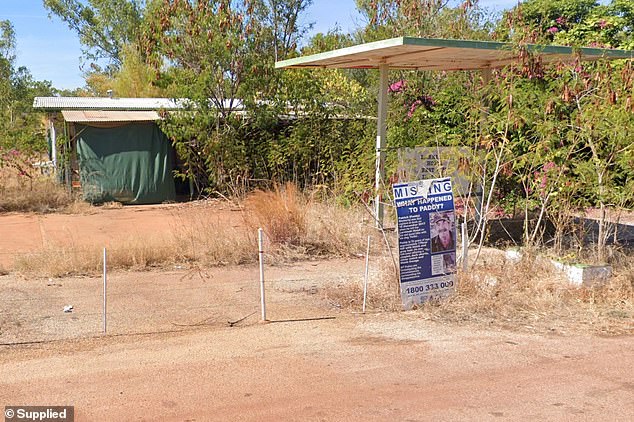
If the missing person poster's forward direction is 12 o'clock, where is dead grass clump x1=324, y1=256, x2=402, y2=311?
The dead grass clump is roughly at 4 o'clock from the missing person poster.

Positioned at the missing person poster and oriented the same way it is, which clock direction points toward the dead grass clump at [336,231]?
The dead grass clump is roughly at 5 o'clock from the missing person poster.

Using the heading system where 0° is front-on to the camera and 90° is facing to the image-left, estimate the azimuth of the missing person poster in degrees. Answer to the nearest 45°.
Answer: approximately 0°

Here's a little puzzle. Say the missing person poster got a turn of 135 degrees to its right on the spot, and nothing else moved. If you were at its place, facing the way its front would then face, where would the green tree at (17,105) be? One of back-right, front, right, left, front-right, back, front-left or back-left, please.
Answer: front

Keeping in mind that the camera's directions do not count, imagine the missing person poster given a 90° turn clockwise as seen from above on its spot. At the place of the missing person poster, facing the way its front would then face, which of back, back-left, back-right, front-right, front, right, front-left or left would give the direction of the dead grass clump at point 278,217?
front-right

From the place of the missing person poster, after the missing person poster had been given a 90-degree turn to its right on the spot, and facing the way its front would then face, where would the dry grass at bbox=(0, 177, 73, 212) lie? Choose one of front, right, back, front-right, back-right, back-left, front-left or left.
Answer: front-right

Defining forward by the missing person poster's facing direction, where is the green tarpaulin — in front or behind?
behind

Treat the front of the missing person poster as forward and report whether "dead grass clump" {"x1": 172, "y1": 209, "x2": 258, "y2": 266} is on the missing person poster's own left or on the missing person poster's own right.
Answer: on the missing person poster's own right

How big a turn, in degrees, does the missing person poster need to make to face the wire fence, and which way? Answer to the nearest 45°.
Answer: approximately 90° to its right
